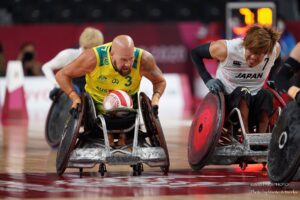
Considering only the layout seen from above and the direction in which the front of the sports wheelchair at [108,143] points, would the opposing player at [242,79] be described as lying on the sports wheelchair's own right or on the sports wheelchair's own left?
on the sports wheelchair's own left

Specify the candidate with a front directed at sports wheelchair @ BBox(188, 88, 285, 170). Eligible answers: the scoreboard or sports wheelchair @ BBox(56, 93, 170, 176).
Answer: the scoreboard

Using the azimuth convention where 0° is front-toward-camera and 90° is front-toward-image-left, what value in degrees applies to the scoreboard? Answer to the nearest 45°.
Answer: approximately 0°

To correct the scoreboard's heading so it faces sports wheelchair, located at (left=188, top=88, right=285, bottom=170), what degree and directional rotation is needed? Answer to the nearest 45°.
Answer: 0° — it already faces it

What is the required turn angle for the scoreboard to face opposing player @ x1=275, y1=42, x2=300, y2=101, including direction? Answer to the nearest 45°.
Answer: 0° — it already faces them

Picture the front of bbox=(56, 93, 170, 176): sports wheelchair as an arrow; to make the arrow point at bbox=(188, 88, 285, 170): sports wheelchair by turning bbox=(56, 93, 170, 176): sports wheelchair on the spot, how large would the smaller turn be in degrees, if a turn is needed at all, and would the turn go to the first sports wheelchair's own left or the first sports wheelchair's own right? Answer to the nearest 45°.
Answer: approximately 90° to the first sports wheelchair's own left
